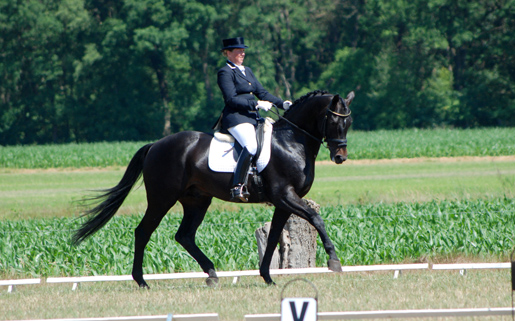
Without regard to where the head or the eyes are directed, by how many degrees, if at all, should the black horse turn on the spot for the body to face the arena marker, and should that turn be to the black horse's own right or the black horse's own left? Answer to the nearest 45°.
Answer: approximately 90° to the black horse's own right

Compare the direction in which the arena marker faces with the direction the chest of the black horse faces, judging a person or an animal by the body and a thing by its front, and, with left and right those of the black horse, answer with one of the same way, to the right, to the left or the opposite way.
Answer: to the right

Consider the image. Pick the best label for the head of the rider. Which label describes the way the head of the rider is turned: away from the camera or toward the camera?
toward the camera

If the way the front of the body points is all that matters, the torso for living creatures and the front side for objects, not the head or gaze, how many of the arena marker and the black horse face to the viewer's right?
1

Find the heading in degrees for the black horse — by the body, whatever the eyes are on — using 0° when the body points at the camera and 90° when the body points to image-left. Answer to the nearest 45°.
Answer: approximately 270°

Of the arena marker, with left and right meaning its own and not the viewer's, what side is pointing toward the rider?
back

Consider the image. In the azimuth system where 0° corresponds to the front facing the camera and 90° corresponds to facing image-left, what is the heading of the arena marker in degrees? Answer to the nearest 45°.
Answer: approximately 0°

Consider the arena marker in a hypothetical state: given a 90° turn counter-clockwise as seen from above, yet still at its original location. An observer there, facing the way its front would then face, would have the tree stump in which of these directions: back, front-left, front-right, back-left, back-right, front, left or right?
left

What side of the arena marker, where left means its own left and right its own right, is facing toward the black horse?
back

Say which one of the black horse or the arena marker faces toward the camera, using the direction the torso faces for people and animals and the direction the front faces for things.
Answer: the arena marker
